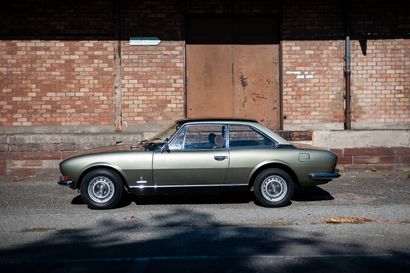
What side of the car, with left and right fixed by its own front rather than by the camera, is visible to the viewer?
left

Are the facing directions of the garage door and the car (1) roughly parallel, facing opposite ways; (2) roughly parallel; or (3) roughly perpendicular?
roughly perpendicular

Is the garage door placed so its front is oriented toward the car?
yes

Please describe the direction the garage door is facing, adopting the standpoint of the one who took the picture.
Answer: facing the viewer

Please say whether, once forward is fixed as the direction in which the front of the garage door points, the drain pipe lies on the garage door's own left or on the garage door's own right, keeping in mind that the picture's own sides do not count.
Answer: on the garage door's own left

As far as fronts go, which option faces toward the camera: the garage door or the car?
the garage door

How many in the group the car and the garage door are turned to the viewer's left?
1

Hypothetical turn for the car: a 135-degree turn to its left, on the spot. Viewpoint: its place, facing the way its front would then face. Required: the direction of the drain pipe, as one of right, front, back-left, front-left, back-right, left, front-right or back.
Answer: left

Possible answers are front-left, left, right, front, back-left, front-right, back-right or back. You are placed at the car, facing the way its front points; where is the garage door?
right
